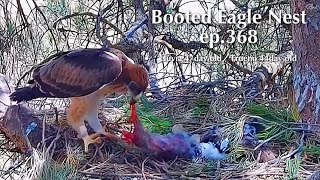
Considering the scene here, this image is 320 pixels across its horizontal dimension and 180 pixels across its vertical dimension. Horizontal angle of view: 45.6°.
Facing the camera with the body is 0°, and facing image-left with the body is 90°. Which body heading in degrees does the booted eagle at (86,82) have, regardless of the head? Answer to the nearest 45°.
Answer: approximately 270°
